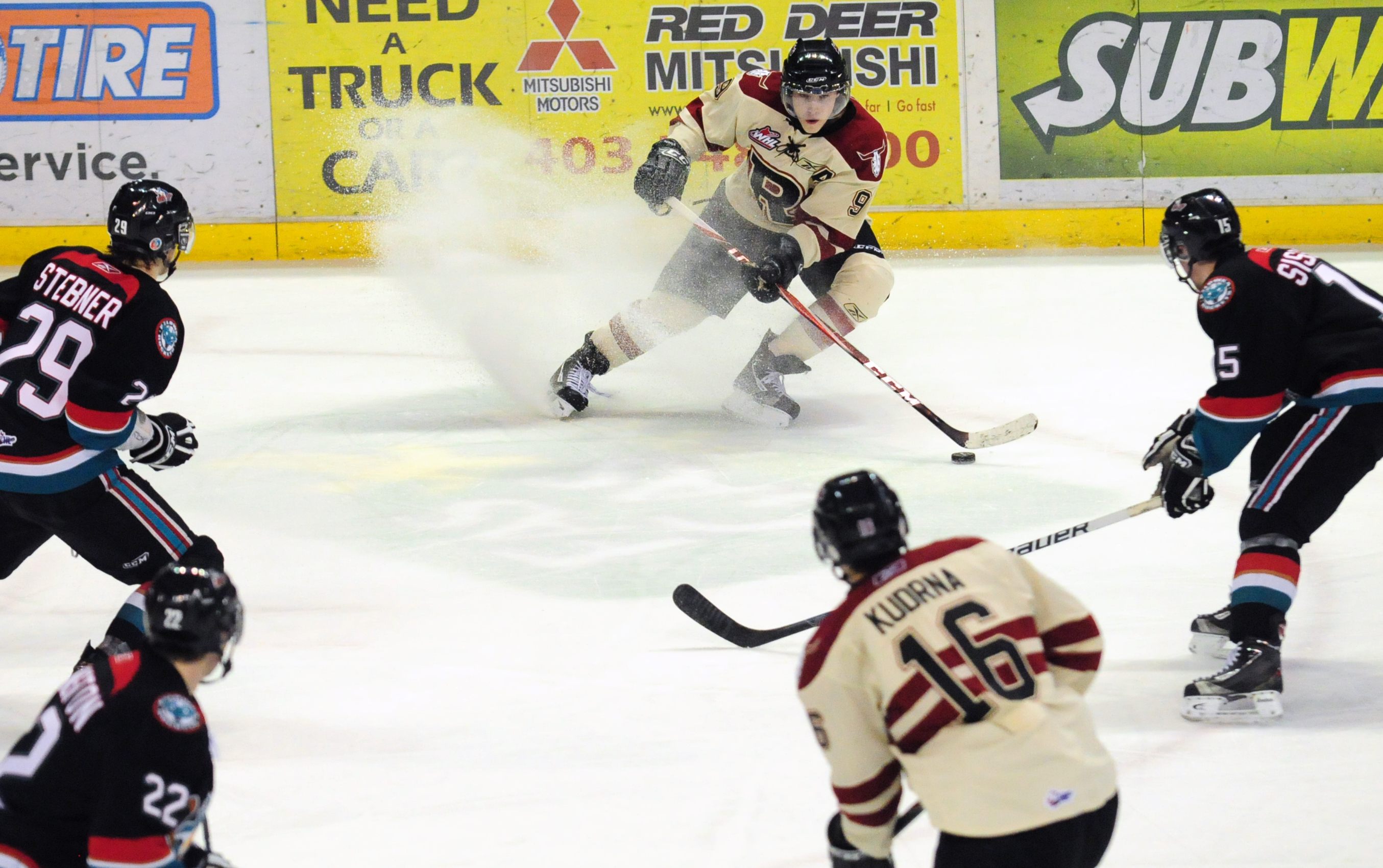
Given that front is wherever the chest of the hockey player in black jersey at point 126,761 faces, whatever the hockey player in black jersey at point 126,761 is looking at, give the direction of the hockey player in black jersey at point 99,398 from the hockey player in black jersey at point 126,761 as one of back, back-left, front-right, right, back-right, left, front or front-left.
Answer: front-left

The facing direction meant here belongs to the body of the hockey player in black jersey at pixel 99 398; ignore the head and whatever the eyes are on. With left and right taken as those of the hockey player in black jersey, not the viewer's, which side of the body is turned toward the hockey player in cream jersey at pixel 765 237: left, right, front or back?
front

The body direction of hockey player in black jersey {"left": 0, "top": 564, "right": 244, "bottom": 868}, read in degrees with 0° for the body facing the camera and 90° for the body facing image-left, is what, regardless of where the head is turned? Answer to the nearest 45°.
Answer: approximately 225°

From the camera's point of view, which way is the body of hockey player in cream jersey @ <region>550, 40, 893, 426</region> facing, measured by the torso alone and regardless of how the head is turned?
toward the camera

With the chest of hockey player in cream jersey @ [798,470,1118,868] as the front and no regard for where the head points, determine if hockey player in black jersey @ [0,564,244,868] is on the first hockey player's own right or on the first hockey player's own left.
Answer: on the first hockey player's own left

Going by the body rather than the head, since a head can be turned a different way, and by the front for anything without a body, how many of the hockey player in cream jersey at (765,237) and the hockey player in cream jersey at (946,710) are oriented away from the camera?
1

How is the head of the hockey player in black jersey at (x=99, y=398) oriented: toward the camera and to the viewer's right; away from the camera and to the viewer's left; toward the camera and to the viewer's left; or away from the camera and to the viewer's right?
away from the camera and to the viewer's right

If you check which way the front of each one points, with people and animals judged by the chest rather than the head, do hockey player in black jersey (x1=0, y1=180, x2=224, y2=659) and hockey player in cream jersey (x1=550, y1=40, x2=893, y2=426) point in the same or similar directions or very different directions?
very different directions

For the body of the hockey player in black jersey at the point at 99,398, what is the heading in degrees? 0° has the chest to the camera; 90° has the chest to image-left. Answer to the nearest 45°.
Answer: approximately 225°

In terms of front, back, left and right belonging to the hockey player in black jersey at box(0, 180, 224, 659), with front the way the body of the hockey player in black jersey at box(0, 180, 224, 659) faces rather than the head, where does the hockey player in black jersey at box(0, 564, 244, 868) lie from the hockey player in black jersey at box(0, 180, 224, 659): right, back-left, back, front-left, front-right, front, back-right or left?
back-right

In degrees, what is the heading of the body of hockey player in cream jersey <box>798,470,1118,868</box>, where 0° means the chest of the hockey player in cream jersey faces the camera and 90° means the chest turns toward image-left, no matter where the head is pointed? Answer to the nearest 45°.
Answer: approximately 180°

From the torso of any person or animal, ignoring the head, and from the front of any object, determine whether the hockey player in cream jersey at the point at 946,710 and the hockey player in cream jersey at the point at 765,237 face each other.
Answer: yes
